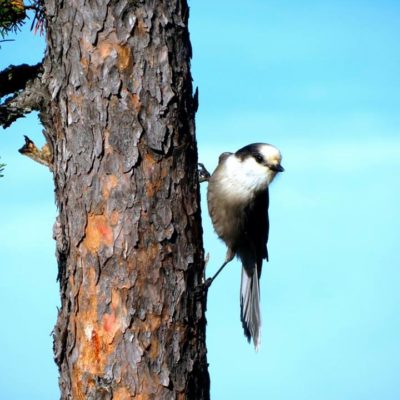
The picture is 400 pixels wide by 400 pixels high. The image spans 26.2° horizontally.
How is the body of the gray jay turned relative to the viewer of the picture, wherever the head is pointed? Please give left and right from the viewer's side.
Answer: facing the viewer and to the left of the viewer
